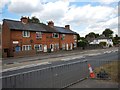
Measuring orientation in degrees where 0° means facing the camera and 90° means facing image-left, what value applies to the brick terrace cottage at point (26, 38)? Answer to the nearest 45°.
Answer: approximately 315°
